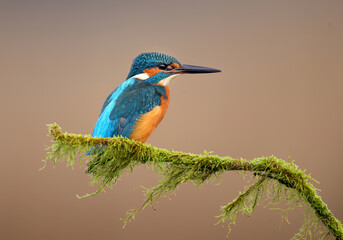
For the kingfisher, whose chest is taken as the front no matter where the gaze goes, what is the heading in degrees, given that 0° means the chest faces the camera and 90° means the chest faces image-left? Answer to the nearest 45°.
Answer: approximately 270°
